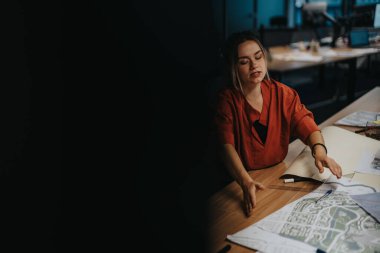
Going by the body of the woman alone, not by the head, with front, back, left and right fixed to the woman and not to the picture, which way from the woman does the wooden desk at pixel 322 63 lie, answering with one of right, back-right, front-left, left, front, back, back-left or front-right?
back-left

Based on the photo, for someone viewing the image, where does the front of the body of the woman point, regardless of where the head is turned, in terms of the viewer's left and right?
facing the viewer and to the right of the viewer

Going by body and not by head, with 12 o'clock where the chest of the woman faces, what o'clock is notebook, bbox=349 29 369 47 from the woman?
The notebook is roughly at 8 o'clock from the woman.
